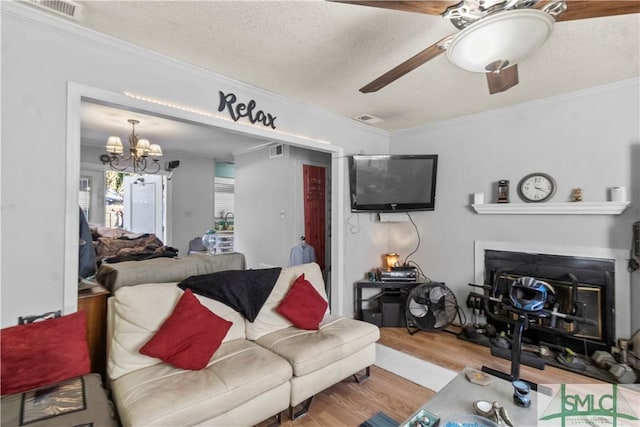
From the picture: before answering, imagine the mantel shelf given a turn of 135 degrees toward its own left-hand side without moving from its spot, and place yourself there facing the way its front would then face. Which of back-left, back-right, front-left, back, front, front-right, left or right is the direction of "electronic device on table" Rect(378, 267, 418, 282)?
back-left

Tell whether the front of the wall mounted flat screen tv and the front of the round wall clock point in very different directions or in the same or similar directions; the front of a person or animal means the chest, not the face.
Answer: same or similar directions

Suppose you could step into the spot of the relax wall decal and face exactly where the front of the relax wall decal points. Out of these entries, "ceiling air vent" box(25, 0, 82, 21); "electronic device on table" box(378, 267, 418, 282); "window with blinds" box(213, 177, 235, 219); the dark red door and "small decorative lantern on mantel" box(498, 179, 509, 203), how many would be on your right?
1

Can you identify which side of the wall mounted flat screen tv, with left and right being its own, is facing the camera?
front

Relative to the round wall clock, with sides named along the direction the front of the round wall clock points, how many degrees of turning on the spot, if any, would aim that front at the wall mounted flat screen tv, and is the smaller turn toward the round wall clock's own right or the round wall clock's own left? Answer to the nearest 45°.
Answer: approximately 90° to the round wall clock's own right

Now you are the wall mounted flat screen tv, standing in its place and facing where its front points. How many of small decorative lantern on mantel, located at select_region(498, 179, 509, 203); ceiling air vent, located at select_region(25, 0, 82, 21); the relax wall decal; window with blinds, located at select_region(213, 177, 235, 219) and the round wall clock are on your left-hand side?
2

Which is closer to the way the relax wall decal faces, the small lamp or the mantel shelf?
the mantel shelf

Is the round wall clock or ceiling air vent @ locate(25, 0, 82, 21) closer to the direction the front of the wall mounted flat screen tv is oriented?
the ceiling air vent

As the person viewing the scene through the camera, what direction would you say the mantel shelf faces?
facing the viewer

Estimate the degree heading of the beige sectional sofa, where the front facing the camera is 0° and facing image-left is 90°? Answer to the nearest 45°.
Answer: approximately 315°

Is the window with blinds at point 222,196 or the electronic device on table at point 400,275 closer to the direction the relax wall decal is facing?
the electronic device on table

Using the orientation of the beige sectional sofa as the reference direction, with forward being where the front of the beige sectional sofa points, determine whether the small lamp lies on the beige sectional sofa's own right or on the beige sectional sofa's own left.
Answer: on the beige sectional sofa's own left
